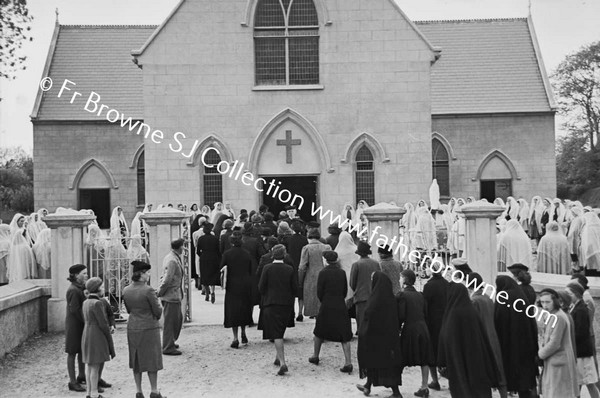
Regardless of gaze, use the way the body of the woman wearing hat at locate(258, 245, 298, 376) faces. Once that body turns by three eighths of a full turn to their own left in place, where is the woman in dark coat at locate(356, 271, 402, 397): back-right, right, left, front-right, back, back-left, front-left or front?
left

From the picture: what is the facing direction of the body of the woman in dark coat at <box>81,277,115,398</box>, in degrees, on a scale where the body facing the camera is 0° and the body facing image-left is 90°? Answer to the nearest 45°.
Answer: approximately 225°

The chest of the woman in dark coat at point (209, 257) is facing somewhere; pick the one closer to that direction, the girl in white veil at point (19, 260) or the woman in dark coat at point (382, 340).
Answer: the girl in white veil

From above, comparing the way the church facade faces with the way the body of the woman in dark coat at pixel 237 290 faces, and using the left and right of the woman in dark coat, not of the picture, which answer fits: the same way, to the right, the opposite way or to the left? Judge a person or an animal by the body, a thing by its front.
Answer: the opposite way

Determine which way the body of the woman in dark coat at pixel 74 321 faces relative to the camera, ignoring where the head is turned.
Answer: to the viewer's right

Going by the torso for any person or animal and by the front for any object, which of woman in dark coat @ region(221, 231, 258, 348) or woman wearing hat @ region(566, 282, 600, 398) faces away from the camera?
the woman in dark coat

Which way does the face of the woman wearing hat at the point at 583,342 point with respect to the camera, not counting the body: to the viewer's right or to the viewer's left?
to the viewer's left

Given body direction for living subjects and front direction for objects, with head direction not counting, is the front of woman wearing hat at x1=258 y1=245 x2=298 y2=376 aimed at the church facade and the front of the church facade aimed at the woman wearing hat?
yes

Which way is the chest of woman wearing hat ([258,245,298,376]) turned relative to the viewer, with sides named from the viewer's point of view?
facing away from the viewer

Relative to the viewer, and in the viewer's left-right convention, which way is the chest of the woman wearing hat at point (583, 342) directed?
facing to the left of the viewer
